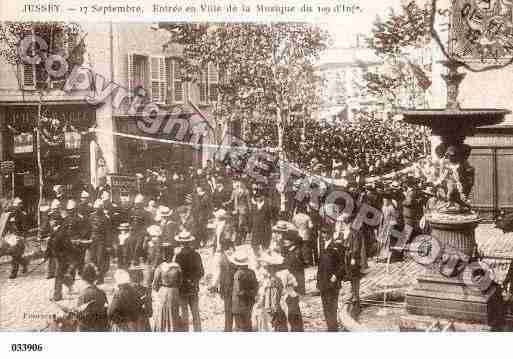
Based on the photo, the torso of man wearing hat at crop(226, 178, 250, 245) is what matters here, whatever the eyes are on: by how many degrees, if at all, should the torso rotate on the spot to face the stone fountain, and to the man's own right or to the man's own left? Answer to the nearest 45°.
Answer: approximately 90° to the man's own left

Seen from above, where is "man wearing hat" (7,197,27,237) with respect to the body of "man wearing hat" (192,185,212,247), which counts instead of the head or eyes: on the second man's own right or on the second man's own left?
on the second man's own right

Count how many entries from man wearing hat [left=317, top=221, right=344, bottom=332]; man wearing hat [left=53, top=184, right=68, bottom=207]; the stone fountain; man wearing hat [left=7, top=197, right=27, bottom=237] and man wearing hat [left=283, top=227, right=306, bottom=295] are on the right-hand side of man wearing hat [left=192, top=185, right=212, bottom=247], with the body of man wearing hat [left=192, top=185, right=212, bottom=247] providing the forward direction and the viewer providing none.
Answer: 2

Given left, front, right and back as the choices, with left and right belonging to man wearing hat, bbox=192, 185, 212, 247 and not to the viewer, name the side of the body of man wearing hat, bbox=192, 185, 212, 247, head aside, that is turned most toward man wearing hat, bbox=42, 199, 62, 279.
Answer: right

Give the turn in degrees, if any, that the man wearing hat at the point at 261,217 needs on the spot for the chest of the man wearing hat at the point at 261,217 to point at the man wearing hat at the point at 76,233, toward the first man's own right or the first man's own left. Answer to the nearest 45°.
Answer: approximately 90° to the first man's own right

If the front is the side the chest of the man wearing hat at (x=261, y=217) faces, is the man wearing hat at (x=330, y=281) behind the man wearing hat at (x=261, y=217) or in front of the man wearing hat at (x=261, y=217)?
in front

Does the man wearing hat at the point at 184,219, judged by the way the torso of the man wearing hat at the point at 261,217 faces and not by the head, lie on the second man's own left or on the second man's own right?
on the second man's own right

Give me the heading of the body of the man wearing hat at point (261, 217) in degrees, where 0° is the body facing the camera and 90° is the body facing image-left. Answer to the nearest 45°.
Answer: approximately 0°

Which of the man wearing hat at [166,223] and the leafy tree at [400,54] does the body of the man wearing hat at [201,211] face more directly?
the man wearing hat

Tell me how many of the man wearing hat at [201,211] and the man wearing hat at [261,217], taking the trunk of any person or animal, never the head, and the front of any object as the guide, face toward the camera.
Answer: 2

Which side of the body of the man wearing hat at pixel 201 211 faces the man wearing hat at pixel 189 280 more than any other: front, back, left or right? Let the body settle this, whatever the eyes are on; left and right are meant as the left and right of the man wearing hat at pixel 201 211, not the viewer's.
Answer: front
